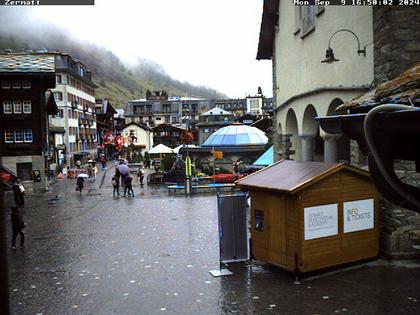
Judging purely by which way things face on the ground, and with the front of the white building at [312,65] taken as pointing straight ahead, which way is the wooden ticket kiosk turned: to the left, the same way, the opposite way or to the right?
to the left

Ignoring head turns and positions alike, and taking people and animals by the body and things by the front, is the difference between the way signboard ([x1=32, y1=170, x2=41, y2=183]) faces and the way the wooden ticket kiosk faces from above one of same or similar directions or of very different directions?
same or similar directions

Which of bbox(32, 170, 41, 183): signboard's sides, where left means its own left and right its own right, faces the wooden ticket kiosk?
front

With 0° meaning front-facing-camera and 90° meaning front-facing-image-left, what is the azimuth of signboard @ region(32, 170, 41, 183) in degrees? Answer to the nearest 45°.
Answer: approximately 0°

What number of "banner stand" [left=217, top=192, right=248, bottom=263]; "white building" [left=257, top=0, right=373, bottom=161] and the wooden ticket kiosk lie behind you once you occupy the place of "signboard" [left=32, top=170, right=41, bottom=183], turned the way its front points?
0

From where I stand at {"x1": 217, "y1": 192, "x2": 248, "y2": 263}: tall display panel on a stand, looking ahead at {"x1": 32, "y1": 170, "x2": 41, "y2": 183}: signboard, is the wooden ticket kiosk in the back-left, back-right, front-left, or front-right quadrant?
back-right

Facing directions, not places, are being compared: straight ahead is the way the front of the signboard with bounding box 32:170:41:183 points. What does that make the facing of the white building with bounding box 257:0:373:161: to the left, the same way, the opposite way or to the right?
to the right

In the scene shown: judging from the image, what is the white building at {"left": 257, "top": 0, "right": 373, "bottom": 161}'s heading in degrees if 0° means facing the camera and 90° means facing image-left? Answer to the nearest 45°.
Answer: approximately 45°

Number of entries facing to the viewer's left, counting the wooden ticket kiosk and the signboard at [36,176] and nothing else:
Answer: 0

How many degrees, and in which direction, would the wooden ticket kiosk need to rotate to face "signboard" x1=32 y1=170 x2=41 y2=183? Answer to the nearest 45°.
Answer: approximately 180°

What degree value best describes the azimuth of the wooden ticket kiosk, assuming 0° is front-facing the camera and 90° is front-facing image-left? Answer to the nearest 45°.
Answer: approximately 315°

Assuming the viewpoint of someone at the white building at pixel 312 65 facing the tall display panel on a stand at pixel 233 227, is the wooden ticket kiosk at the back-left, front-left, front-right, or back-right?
front-left
